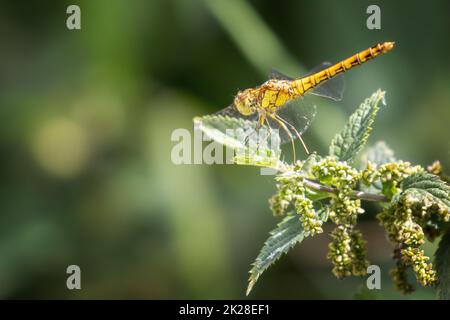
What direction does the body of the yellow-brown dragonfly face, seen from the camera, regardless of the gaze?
to the viewer's left
